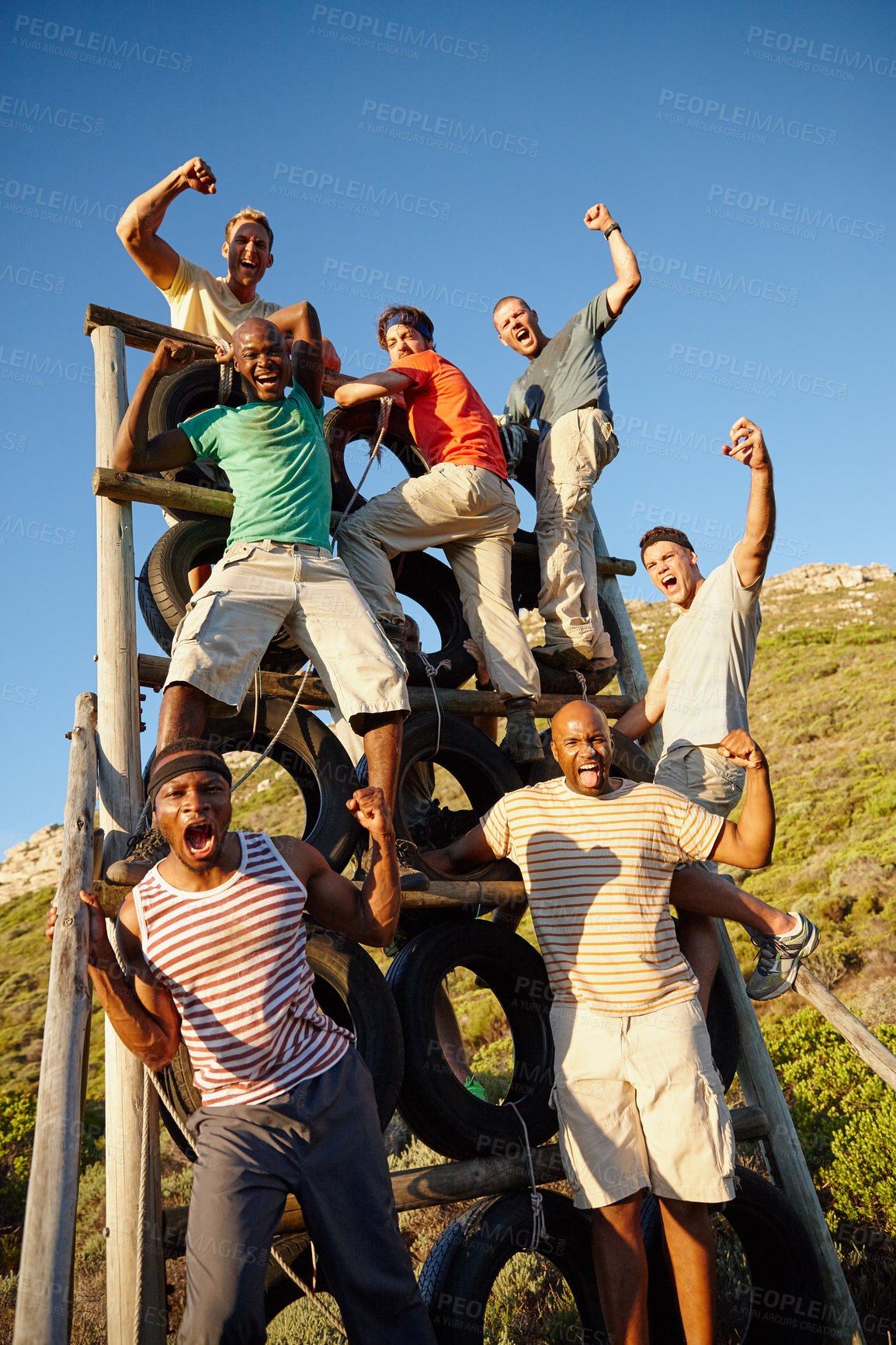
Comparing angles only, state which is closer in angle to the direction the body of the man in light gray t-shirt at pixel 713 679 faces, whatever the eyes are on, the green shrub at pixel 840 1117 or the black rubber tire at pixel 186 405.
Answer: the black rubber tire

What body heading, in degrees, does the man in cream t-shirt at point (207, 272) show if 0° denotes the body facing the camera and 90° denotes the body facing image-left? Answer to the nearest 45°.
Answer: approximately 0°

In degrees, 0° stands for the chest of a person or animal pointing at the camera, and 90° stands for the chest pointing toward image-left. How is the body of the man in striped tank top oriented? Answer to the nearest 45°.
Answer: approximately 0°

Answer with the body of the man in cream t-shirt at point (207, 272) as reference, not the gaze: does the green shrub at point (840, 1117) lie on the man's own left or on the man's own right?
on the man's own left
